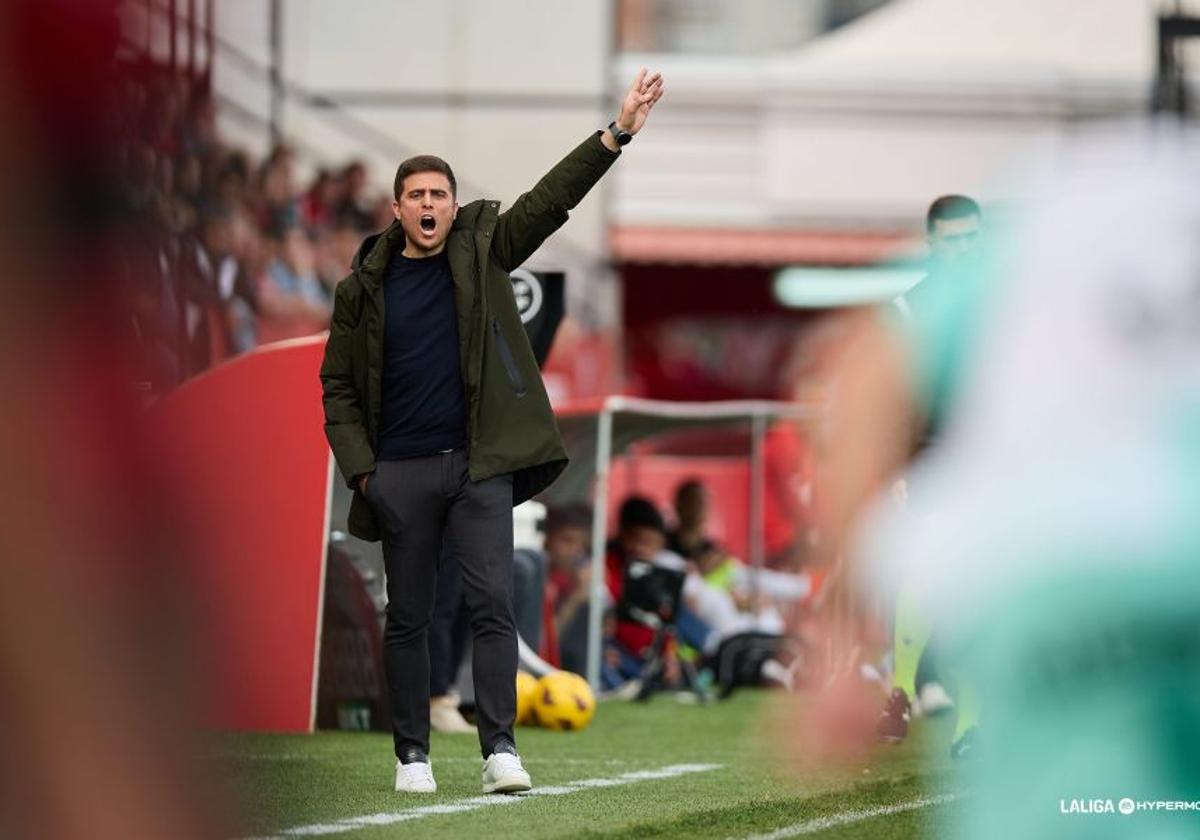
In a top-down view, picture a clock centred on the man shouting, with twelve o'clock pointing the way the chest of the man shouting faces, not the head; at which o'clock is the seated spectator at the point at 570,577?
The seated spectator is roughly at 6 o'clock from the man shouting.

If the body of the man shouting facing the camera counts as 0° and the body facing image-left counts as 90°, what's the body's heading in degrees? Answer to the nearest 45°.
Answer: approximately 0°

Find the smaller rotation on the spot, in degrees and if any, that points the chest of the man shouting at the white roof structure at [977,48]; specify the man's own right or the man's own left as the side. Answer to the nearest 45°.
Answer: approximately 180°

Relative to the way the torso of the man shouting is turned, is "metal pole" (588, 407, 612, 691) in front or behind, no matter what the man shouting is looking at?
behind

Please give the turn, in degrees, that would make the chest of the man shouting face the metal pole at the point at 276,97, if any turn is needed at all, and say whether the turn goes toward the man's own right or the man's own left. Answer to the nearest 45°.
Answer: approximately 180°

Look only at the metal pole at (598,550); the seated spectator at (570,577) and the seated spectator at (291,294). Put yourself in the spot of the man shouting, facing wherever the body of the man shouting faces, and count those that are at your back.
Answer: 3

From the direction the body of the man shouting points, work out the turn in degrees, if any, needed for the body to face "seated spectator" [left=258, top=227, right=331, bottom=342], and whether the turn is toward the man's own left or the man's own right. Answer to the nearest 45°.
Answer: approximately 180°
